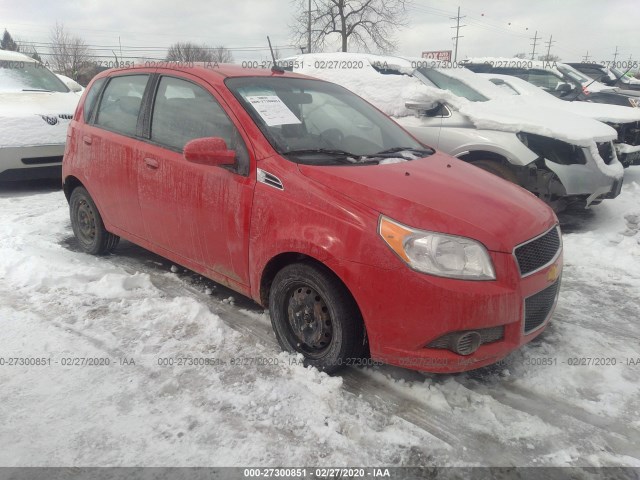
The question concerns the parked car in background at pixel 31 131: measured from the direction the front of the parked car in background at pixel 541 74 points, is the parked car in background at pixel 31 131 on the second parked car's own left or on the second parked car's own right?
on the second parked car's own right

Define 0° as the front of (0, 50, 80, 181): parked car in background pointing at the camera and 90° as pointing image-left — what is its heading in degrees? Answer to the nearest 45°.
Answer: approximately 315°

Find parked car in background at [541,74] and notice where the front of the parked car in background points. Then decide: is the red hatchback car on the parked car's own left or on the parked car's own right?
on the parked car's own right

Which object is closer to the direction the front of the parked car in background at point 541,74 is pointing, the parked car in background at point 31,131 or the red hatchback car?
the red hatchback car

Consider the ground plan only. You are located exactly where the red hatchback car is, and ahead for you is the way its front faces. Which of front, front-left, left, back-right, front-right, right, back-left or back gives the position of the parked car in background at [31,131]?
back

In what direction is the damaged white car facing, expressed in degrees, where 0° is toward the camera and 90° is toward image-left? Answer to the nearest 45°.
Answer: approximately 315°

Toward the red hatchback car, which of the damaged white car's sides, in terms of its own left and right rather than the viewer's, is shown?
right

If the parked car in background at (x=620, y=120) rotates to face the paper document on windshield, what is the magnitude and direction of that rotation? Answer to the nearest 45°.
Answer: approximately 90° to its right

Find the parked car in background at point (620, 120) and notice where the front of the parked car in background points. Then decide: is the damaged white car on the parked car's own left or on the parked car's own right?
on the parked car's own right

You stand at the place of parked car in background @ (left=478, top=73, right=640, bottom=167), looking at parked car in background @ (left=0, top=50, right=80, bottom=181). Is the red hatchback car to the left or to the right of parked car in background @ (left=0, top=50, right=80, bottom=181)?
left

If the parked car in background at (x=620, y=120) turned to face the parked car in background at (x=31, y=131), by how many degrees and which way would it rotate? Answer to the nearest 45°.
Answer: approximately 90° to its right

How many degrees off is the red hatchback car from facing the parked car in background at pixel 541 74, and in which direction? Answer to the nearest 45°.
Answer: approximately 90° to its left

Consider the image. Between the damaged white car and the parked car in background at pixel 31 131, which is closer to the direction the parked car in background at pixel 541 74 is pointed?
the damaged white car

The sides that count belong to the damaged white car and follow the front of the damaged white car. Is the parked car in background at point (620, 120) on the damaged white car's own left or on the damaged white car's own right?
on the damaged white car's own left

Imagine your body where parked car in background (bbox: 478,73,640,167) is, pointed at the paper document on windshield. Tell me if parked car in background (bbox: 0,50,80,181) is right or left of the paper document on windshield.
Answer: right
